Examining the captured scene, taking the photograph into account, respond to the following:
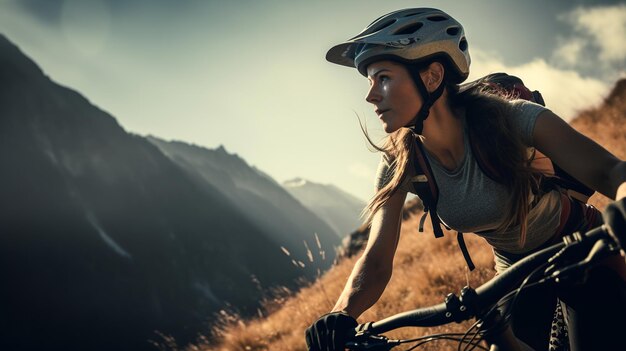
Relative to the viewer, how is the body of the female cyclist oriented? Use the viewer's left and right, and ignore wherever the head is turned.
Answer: facing the viewer and to the left of the viewer
